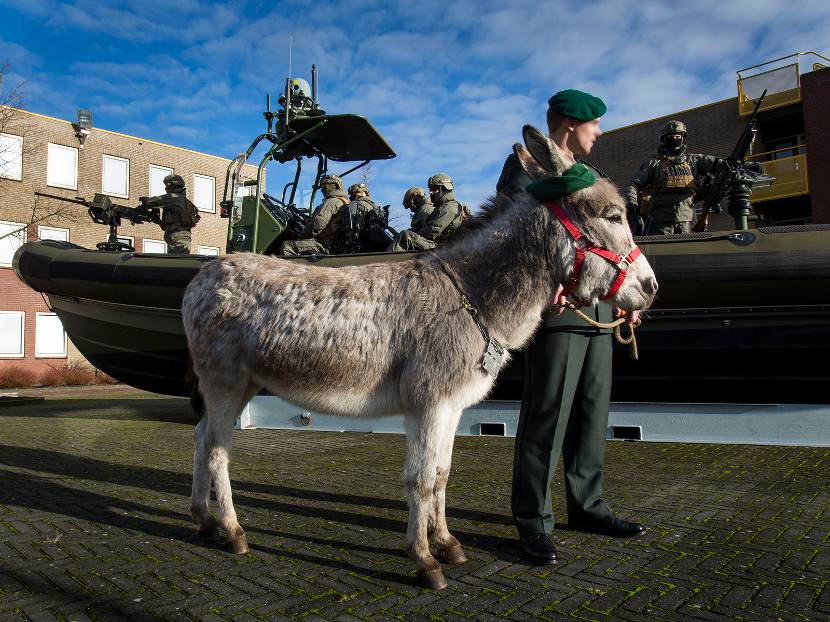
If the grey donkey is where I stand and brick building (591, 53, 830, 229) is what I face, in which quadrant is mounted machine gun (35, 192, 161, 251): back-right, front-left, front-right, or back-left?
front-left

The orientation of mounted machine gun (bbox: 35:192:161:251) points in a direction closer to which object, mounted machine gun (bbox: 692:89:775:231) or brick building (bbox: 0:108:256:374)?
the brick building

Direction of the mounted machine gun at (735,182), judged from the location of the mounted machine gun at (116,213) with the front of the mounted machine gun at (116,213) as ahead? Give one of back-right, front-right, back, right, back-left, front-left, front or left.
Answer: back-left

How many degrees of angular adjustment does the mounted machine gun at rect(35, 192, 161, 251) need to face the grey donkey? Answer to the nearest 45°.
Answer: approximately 90° to its left

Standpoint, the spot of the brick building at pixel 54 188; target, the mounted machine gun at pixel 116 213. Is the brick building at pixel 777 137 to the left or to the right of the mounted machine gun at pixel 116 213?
left

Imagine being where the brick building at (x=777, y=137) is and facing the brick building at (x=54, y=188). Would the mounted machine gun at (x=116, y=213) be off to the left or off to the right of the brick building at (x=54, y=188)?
left

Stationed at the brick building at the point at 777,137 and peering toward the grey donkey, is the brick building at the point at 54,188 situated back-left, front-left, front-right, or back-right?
front-right

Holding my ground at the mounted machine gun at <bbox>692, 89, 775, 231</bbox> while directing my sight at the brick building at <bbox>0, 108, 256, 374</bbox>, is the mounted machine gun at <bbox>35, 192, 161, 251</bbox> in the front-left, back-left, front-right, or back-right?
front-left

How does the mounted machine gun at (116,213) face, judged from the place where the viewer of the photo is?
facing to the left of the viewer

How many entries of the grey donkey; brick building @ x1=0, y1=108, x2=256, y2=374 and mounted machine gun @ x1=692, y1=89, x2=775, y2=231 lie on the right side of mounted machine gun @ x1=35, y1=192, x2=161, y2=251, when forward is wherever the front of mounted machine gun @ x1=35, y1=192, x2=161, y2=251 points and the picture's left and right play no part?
1

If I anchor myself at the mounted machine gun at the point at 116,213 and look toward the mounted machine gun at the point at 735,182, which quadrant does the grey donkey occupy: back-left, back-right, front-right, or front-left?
front-right

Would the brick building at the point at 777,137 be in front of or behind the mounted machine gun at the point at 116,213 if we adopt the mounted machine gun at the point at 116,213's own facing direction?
behind

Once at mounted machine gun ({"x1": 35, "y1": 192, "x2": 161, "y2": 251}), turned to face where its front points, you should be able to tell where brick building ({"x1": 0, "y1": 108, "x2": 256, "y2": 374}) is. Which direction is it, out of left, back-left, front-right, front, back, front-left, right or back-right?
right
